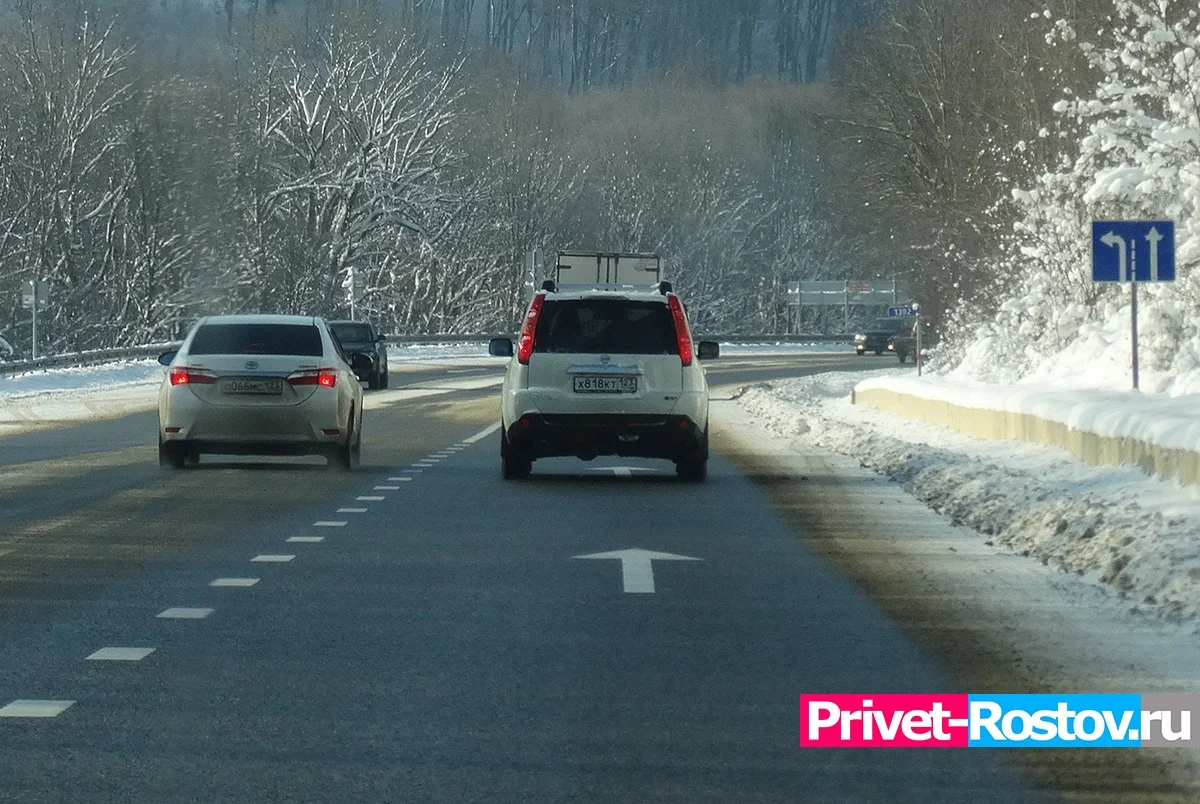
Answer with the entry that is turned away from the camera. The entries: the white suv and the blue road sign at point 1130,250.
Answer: the white suv

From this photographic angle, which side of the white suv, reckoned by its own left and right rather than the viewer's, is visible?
back

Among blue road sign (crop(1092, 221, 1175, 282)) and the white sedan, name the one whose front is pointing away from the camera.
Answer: the white sedan

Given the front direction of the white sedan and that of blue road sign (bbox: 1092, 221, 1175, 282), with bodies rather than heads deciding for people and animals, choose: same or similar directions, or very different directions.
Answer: very different directions

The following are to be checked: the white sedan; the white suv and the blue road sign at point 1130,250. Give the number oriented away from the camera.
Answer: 2

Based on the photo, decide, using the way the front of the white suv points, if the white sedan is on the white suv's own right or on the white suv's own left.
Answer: on the white suv's own left

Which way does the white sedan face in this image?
away from the camera

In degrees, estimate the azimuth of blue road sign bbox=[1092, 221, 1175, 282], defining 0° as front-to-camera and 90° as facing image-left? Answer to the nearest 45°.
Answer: approximately 0°

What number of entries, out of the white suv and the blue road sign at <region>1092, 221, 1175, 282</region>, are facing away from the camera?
1

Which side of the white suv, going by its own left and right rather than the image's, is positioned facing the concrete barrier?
right

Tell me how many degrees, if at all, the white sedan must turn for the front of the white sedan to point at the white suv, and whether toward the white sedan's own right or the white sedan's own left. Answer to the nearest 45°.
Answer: approximately 135° to the white sedan's own right
